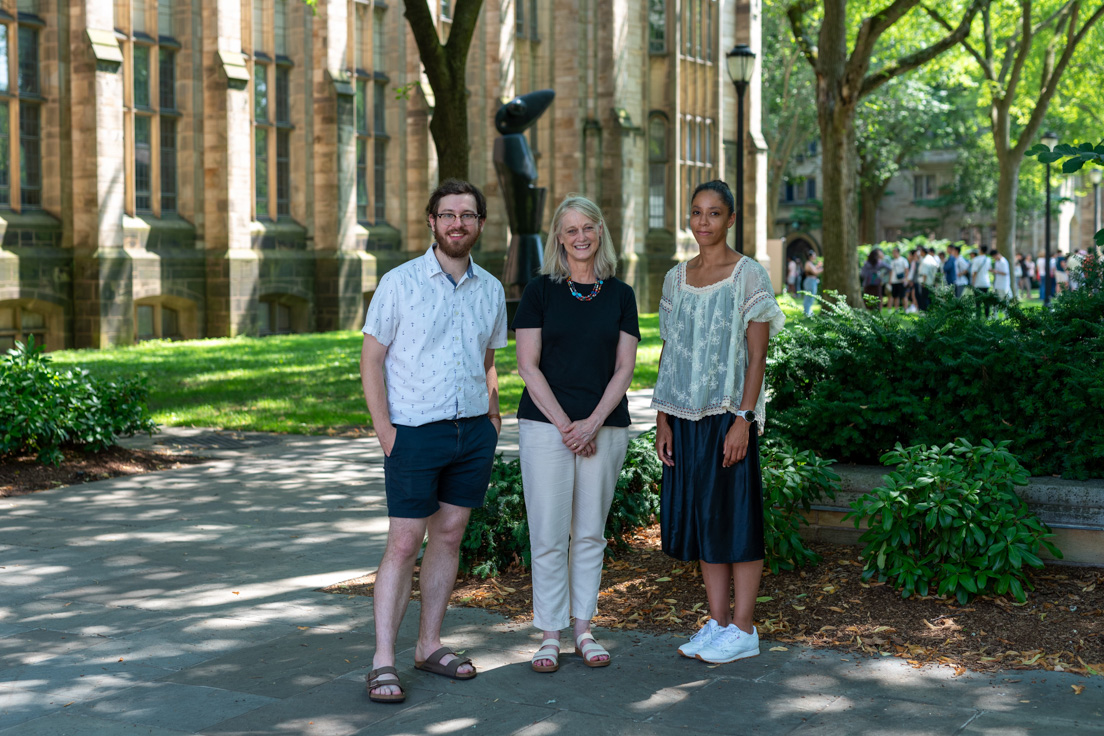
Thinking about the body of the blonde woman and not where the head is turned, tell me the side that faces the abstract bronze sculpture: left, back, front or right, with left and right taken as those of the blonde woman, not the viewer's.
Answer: back

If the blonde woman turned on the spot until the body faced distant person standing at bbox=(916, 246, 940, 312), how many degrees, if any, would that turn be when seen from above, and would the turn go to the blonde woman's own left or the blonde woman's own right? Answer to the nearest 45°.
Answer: approximately 180°

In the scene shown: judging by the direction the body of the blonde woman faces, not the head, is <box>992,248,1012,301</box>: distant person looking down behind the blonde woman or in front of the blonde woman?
behind

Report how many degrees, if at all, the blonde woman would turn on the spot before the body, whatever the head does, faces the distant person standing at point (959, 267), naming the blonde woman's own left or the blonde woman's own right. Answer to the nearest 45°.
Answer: approximately 180°

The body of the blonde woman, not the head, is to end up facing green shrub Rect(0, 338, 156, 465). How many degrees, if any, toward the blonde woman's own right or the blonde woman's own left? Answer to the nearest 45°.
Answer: approximately 135° to the blonde woman's own right

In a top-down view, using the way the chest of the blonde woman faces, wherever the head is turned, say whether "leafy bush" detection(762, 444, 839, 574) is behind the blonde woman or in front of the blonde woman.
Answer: behind

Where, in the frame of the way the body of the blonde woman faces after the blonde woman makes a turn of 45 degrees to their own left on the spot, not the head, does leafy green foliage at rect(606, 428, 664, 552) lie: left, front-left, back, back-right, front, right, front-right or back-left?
back-left

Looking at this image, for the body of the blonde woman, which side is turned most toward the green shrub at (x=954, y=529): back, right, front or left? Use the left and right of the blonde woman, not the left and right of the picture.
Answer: left

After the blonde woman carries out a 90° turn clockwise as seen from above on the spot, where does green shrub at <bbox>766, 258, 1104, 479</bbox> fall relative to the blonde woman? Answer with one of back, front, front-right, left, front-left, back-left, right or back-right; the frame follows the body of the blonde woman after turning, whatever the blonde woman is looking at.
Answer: back-right

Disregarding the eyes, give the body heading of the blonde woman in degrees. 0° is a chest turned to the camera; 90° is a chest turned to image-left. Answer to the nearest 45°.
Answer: approximately 0°

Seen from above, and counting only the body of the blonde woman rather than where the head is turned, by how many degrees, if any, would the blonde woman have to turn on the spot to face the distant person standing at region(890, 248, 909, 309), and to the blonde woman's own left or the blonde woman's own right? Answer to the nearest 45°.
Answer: approximately 180°

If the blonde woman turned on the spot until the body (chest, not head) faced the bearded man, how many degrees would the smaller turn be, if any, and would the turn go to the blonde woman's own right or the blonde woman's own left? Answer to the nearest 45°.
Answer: approximately 45° to the blonde woman's own right
